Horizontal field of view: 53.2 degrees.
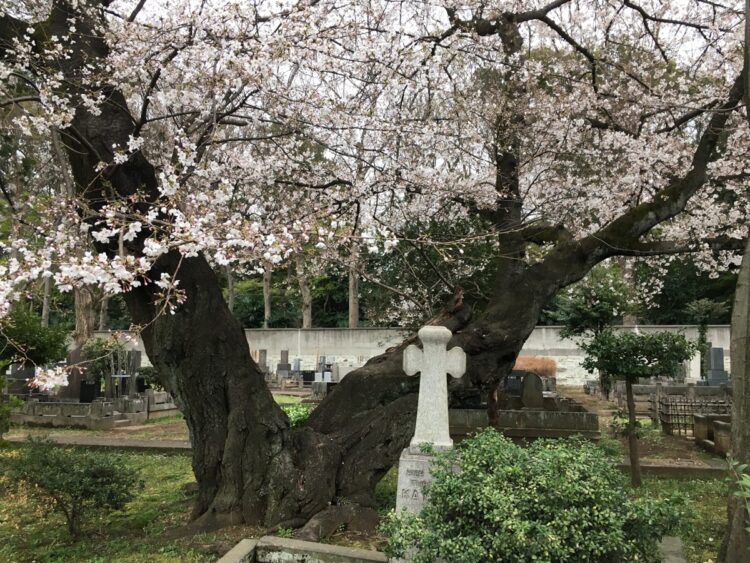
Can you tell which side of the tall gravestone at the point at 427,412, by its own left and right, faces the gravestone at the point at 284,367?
back

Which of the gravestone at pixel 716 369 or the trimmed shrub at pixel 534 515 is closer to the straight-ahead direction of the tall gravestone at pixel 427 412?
the trimmed shrub

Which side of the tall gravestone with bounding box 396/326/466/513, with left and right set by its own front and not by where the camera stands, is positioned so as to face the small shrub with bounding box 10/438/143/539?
right

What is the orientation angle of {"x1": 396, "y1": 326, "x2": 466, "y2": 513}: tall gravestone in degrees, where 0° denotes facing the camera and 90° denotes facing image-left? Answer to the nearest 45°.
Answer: approximately 0°

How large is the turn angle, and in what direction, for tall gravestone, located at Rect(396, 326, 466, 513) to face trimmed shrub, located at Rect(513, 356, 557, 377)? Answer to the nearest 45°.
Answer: approximately 180°

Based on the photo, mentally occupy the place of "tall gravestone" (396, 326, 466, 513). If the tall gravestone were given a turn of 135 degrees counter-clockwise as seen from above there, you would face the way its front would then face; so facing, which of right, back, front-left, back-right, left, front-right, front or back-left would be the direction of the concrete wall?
front-left

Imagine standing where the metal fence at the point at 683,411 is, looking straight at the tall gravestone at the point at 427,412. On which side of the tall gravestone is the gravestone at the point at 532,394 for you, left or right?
right

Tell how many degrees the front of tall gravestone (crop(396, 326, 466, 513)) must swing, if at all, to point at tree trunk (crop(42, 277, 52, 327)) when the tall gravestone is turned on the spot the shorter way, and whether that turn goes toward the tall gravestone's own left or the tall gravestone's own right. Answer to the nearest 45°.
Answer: approximately 135° to the tall gravestone's own right
